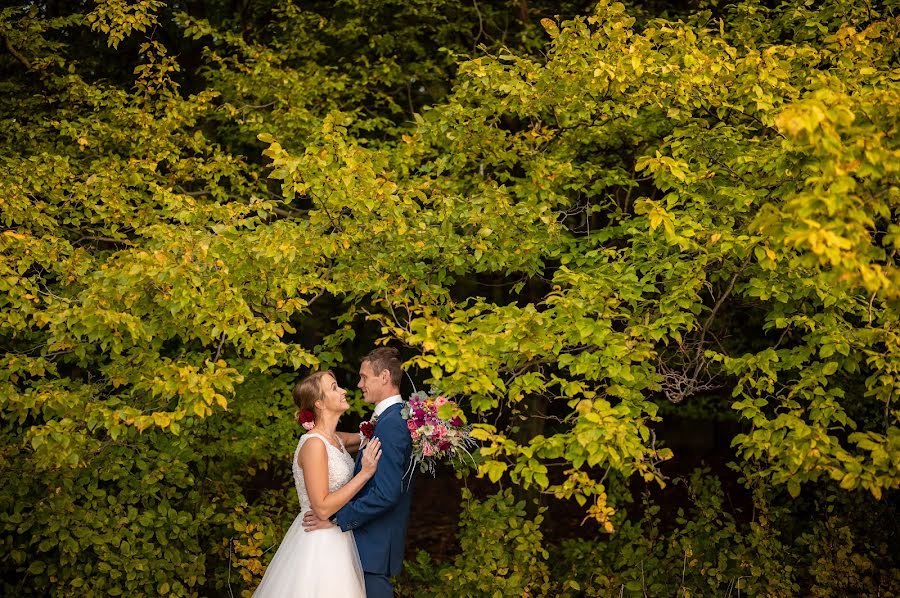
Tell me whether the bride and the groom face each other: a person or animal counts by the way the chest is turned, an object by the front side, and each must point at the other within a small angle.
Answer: yes

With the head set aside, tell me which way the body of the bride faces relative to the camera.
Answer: to the viewer's right

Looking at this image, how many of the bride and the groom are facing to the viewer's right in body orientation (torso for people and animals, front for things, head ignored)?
1

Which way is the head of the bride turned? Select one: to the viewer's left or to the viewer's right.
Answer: to the viewer's right

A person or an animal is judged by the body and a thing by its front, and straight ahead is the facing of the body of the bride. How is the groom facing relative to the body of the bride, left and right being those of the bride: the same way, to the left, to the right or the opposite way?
the opposite way

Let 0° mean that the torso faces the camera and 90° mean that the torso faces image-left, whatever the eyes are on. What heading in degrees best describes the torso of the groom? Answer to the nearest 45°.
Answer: approximately 90°
